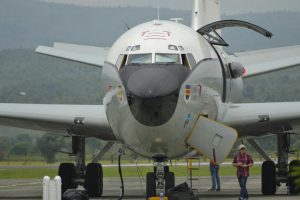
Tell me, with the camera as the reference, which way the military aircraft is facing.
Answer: facing the viewer

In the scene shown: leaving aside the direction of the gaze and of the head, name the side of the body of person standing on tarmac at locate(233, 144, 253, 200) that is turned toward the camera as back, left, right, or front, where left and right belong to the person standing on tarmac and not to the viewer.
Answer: front

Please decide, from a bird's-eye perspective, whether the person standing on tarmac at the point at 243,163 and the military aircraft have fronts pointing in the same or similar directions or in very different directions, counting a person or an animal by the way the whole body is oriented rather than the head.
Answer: same or similar directions
